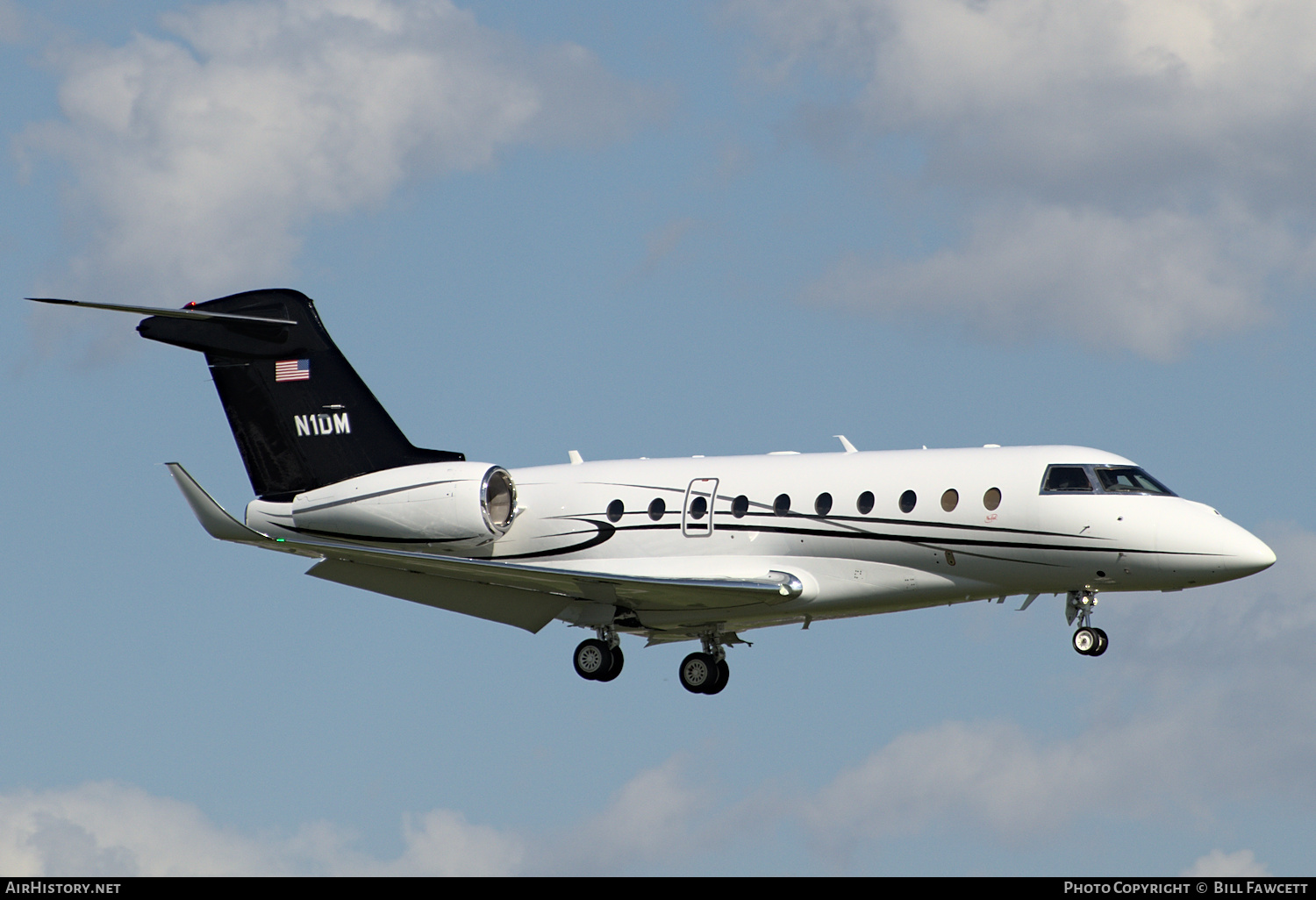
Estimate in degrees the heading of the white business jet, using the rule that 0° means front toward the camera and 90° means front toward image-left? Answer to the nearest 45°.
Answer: approximately 315°
